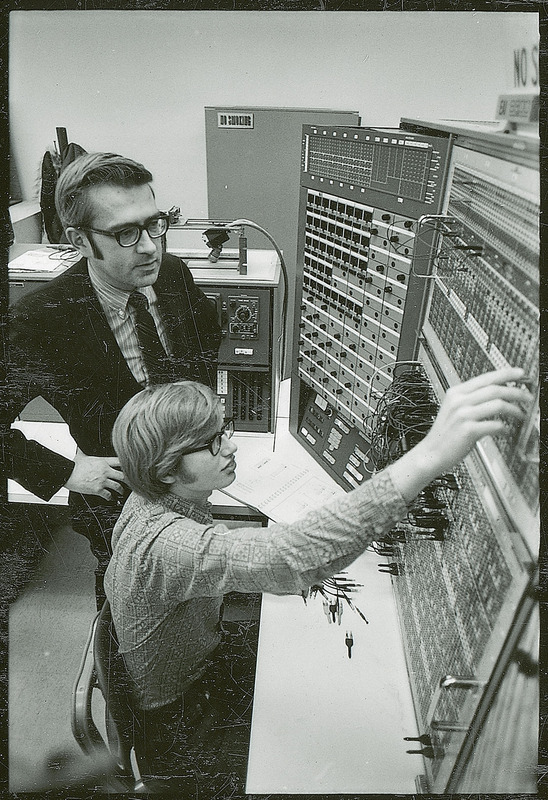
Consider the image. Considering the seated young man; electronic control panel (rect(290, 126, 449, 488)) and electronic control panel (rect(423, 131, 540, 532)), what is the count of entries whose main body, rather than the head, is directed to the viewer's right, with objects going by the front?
1

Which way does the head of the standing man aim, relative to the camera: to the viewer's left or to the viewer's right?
to the viewer's right

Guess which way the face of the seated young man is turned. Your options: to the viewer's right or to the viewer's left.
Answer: to the viewer's right

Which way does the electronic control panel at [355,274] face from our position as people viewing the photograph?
facing the viewer and to the left of the viewer

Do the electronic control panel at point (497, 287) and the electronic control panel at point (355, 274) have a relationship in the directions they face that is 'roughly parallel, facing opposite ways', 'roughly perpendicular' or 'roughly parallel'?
roughly parallel

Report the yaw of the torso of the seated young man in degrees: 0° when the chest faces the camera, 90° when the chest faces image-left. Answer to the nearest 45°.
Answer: approximately 270°

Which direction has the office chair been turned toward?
to the viewer's right
